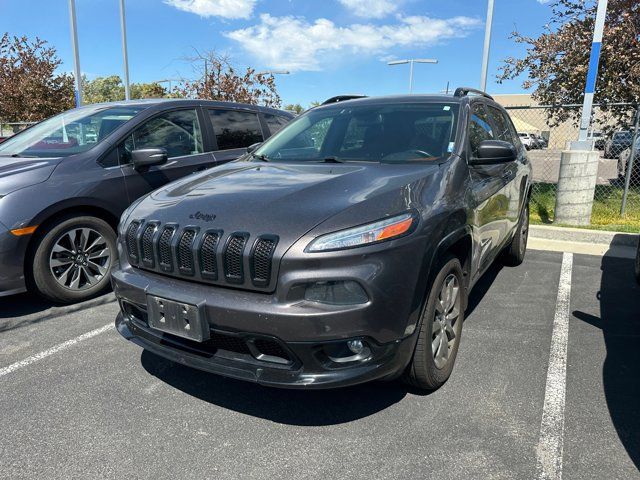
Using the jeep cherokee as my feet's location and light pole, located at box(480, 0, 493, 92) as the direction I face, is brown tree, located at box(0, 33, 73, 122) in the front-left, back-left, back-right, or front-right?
front-left

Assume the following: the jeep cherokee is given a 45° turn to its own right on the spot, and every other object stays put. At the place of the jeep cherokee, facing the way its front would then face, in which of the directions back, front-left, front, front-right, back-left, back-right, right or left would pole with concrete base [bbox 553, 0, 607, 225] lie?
back-right

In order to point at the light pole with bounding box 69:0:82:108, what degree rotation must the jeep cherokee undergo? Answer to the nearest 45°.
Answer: approximately 90° to its right

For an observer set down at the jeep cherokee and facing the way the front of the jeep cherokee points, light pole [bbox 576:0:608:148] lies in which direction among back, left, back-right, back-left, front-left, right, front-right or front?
back

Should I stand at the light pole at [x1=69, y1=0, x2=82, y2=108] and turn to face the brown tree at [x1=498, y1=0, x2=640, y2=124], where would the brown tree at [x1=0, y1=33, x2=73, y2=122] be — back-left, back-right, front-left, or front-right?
back-left

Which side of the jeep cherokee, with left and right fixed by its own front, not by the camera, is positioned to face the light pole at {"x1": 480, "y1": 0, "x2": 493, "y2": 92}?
back

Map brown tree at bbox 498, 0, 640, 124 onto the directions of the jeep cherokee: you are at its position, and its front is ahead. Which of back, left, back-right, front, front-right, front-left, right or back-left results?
back

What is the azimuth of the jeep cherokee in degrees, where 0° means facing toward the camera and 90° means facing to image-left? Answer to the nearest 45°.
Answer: approximately 45°

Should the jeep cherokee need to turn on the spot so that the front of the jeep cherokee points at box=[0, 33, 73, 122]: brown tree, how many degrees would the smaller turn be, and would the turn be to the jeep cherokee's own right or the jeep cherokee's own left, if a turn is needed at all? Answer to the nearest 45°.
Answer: approximately 90° to the jeep cherokee's own right
